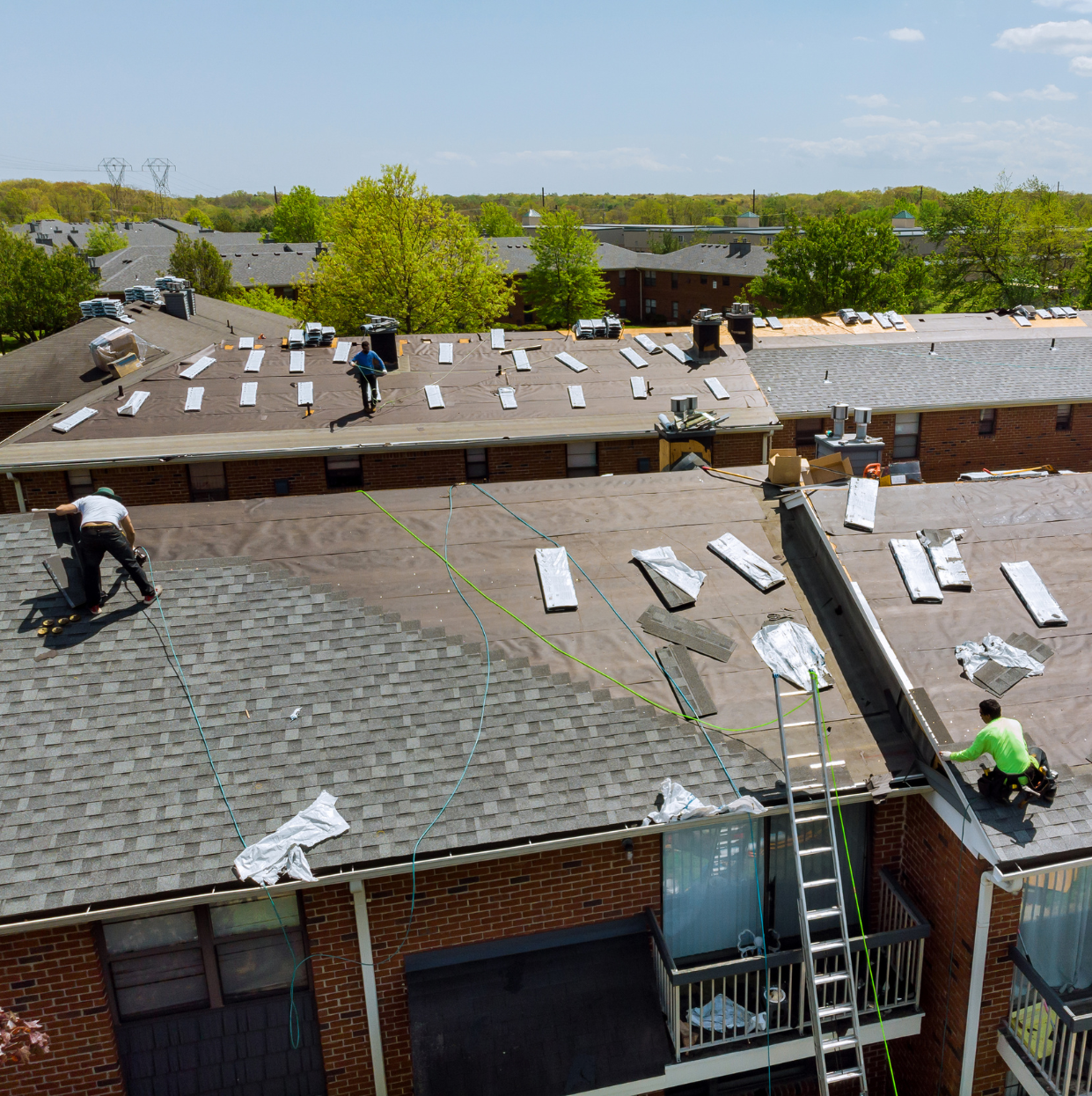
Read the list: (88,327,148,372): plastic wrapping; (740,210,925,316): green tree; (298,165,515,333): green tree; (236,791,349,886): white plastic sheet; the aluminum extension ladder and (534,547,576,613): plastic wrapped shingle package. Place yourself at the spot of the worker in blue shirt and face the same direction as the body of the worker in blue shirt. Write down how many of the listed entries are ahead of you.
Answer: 3

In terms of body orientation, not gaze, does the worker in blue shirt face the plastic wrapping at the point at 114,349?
no

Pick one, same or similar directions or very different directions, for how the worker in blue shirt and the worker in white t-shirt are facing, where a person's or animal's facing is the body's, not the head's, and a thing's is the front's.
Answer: very different directions

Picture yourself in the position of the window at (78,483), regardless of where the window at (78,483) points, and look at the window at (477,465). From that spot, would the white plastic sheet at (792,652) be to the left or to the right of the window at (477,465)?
right

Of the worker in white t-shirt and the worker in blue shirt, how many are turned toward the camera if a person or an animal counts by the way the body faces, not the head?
1

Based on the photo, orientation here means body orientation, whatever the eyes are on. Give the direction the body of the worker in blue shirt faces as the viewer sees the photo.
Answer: toward the camera

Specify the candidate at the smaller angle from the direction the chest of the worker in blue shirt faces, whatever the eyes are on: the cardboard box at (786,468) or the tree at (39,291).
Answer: the cardboard box

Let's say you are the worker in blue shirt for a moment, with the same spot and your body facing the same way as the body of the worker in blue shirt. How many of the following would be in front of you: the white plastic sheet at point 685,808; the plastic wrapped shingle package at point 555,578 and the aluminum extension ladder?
3

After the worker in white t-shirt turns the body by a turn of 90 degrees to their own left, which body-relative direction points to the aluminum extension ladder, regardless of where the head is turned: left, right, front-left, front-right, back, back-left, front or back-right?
back-left

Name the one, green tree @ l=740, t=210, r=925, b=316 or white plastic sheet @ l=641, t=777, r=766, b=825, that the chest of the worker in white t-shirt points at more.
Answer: the green tree
